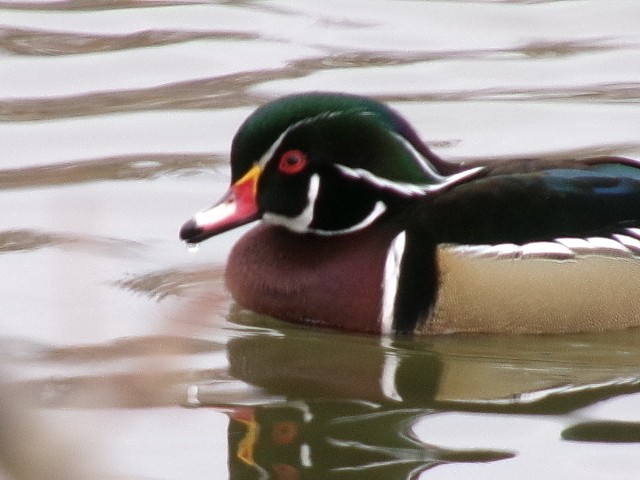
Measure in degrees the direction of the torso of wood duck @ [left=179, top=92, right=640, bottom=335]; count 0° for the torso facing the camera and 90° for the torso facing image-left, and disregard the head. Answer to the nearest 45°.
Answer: approximately 90°
